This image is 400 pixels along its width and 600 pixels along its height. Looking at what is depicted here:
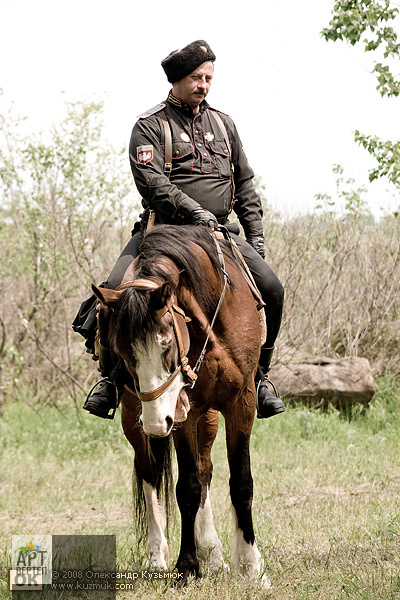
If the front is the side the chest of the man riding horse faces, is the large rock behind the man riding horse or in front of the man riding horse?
behind

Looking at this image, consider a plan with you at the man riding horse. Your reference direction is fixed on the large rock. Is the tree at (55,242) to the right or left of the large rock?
left

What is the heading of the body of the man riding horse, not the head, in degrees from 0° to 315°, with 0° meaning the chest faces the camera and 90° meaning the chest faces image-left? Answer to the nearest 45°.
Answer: approximately 0°

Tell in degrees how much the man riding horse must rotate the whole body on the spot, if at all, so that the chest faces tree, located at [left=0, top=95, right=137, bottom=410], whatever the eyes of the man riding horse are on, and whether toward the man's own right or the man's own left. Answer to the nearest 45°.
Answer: approximately 180°
